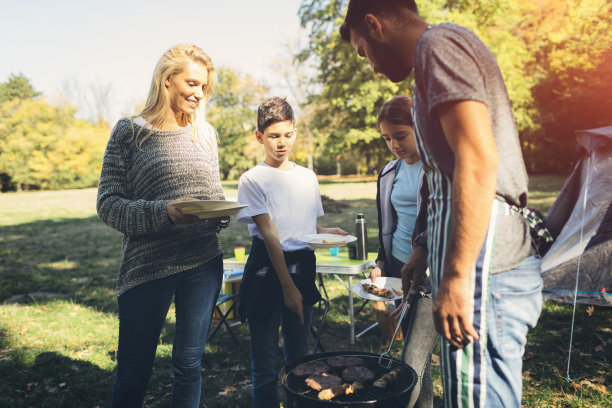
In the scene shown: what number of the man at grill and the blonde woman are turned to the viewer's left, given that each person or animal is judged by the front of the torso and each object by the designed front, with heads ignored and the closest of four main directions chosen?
1

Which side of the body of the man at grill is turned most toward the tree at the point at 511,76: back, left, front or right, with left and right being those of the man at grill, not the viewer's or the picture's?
right

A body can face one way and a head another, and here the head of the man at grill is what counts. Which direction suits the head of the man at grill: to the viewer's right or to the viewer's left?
to the viewer's left

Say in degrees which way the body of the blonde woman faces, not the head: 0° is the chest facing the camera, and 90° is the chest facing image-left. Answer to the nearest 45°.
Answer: approximately 315°

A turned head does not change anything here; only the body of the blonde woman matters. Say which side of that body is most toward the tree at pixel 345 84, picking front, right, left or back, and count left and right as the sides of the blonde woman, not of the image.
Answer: left

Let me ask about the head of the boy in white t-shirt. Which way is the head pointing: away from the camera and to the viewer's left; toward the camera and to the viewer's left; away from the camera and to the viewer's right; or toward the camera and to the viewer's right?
toward the camera and to the viewer's right

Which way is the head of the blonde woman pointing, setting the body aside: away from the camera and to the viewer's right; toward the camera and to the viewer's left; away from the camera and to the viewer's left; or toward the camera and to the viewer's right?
toward the camera and to the viewer's right

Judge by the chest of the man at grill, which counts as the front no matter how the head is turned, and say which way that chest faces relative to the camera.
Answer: to the viewer's left

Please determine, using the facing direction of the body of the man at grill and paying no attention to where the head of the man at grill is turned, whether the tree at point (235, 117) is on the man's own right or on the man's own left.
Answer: on the man's own right

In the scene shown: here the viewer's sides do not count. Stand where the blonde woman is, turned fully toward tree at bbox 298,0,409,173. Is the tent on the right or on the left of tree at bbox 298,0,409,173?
right
